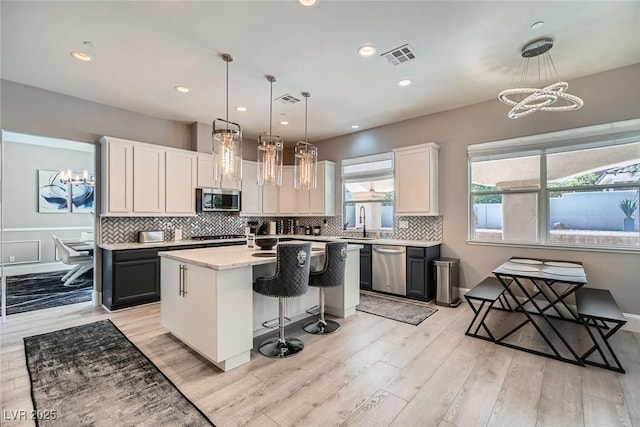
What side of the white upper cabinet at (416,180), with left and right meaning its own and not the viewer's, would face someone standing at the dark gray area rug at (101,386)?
front

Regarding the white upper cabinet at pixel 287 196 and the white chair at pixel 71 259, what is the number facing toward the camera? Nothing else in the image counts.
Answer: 1

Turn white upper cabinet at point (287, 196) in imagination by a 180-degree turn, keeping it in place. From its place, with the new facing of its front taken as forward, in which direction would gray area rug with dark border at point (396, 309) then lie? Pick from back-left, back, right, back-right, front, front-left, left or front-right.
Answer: back-right

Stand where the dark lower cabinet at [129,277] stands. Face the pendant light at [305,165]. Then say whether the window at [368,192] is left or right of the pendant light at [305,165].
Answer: left

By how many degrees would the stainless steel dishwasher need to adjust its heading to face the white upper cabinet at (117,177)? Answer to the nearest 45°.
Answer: approximately 45° to its right

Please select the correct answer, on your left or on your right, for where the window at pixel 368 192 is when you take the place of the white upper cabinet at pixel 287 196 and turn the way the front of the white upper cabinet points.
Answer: on your left

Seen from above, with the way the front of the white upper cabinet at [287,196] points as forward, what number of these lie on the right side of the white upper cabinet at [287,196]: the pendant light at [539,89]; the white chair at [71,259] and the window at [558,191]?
1

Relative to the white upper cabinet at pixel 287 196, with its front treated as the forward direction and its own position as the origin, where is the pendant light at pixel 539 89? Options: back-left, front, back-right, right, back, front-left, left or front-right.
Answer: front-left

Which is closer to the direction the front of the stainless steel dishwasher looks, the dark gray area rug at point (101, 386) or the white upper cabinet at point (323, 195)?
the dark gray area rug

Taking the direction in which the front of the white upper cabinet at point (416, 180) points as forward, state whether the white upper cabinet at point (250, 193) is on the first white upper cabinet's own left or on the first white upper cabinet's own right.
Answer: on the first white upper cabinet's own right
